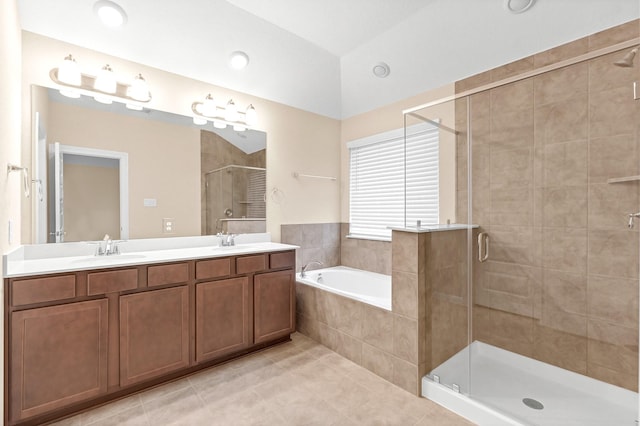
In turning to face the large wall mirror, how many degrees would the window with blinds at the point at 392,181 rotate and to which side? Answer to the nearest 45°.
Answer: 0° — it already faces it

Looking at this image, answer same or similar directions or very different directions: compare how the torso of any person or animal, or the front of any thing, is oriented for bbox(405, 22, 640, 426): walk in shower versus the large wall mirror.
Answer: very different directions

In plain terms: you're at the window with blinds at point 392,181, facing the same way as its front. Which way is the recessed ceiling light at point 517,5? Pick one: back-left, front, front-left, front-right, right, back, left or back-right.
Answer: left

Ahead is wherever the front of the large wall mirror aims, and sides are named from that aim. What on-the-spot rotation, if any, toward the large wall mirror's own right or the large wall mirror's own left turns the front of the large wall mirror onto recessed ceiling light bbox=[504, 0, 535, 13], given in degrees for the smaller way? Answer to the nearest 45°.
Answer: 0° — it already faces it

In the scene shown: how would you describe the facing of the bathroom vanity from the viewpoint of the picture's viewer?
facing the viewer and to the right of the viewer

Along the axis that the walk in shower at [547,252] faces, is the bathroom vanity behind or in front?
in front

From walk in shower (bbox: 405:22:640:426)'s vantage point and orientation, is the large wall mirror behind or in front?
in front

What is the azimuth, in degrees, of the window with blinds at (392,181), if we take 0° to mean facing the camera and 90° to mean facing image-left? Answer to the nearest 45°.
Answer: approximately 45°

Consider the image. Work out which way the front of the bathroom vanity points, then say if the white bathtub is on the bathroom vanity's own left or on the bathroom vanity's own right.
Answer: on the bathroom vanity's own left

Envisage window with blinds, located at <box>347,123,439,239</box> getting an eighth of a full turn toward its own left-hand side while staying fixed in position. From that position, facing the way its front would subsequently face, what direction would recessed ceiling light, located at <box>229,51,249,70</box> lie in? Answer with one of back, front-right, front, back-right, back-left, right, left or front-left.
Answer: front-right
